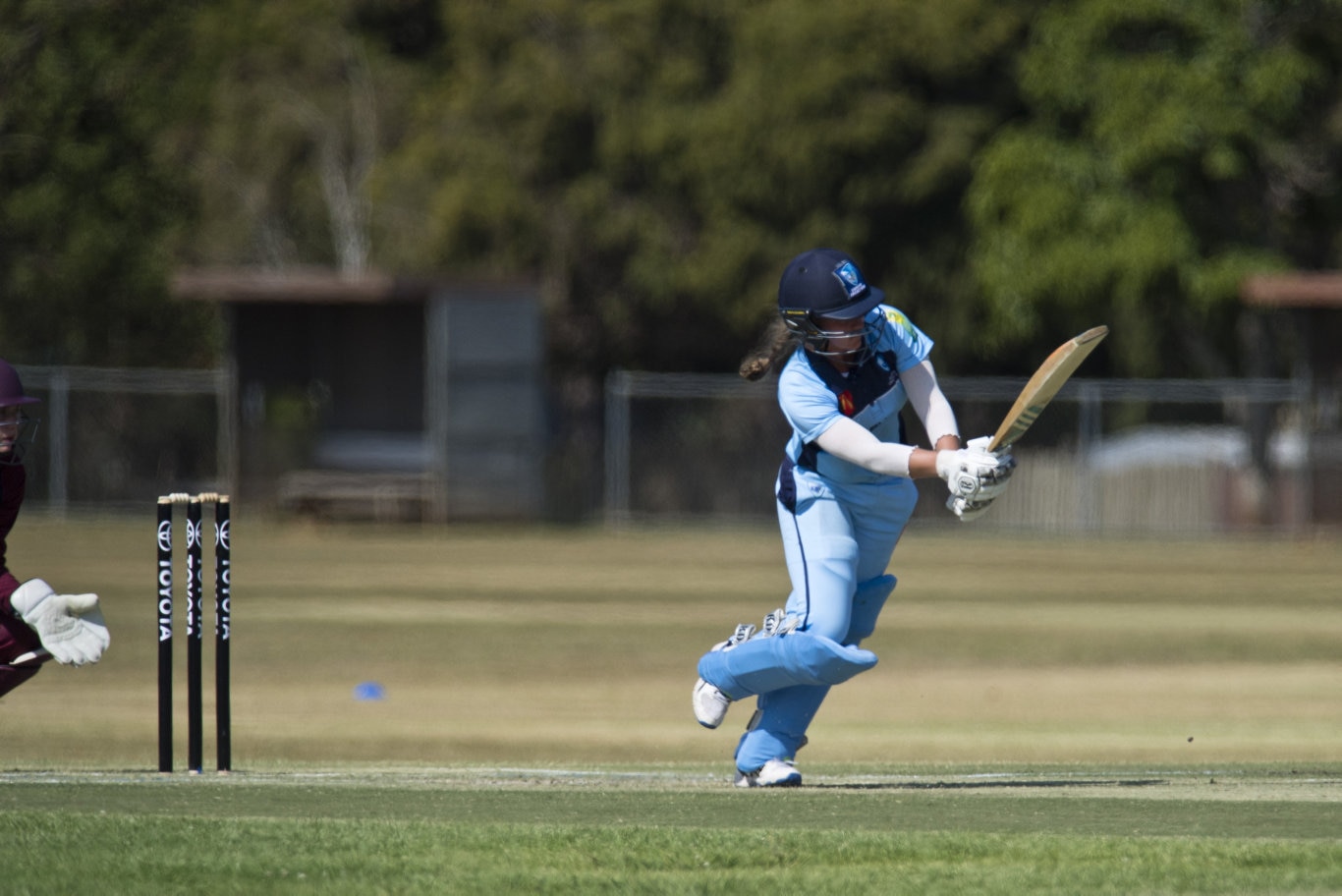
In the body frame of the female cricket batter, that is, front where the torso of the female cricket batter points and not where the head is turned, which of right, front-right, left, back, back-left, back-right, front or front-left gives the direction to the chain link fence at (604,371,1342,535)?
back-left

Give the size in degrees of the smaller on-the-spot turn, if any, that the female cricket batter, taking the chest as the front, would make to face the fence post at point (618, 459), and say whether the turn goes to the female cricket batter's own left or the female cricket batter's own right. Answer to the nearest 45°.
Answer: approximately 135° to the female cricket batter's own left

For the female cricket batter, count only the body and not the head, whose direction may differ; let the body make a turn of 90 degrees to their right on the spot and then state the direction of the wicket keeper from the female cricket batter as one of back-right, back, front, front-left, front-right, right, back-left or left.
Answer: front-right
